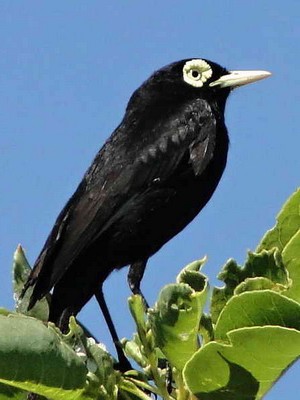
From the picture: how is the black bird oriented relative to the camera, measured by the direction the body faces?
to the viewer's right
